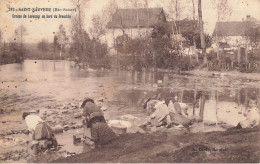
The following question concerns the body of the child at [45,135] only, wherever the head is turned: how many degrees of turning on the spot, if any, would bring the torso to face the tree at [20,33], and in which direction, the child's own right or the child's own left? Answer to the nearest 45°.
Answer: approximately 45° to the child's own right

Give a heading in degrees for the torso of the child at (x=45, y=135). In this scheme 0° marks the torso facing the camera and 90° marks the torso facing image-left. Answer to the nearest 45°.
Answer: approximately 135°

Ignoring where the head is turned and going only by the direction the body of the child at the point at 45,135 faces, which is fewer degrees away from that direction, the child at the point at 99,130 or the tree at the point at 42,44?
the tree

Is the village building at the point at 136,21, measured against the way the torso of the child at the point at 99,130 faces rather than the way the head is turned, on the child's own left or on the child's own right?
on the child's own right

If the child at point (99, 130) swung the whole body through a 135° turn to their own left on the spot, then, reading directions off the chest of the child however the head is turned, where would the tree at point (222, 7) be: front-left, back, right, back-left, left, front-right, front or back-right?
back-left

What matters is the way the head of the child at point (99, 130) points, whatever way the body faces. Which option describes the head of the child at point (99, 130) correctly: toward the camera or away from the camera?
away from the camera
